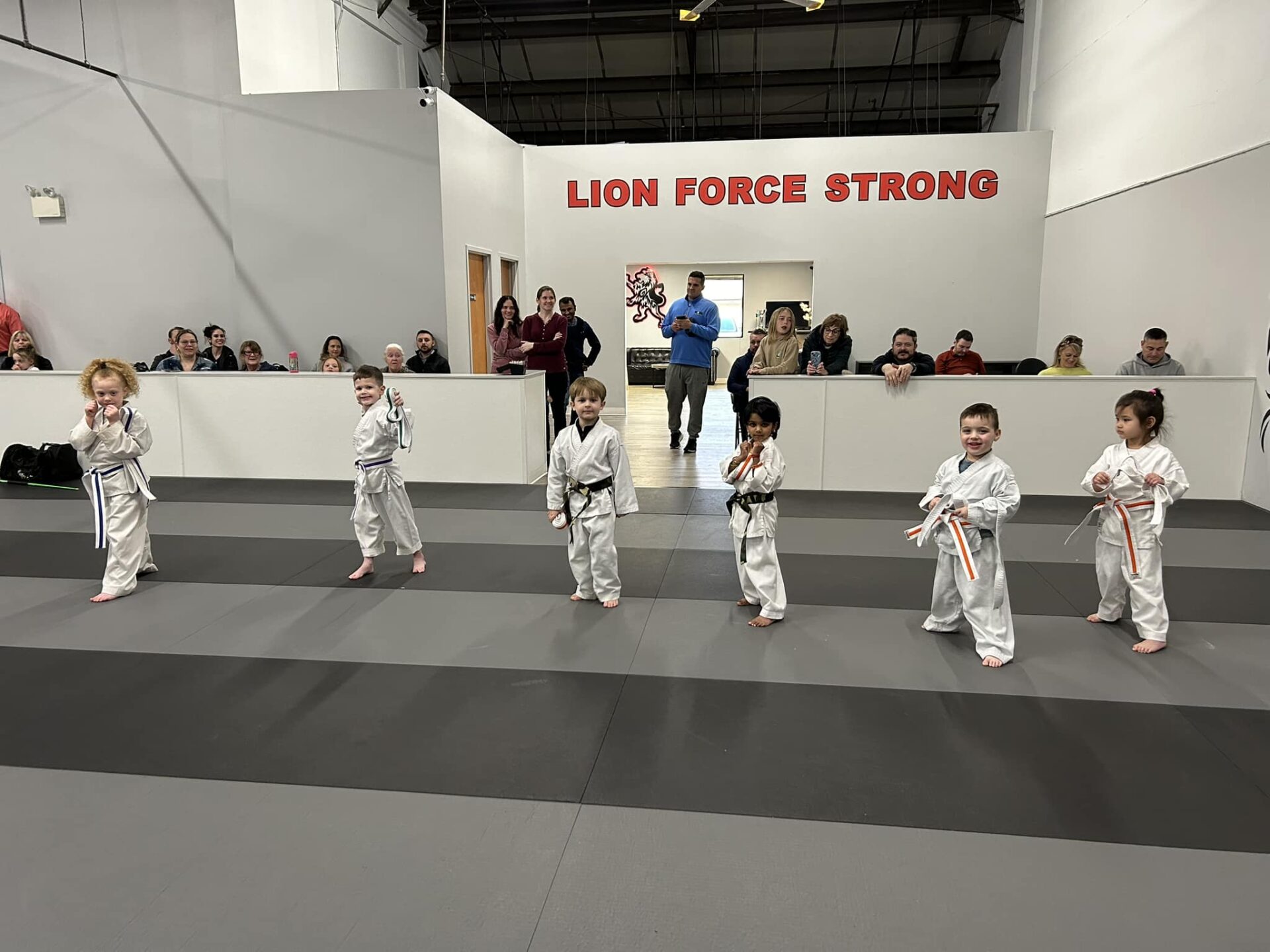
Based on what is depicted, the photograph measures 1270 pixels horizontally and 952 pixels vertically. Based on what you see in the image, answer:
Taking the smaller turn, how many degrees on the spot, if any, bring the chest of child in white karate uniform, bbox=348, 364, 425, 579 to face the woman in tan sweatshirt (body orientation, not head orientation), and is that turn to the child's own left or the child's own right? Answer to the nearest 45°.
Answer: approximately 180°

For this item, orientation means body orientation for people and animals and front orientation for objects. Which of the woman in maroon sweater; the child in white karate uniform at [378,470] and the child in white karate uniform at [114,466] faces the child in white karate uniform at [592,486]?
the woman in maroon sweater

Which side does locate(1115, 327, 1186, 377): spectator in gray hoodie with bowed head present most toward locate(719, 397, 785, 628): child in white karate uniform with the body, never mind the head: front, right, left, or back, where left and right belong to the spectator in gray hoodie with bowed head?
front

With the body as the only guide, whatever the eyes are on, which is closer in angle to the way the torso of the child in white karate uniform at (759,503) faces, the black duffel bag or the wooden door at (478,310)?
the black duffel bag

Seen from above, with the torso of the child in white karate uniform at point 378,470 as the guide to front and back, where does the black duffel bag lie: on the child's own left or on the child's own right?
on the child's own right

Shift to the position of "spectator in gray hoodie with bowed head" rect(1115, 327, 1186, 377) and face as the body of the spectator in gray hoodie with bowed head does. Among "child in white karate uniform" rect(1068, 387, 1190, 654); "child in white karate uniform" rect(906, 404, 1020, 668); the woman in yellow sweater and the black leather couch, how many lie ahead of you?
2

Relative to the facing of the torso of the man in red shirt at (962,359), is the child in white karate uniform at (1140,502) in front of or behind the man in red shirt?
in front

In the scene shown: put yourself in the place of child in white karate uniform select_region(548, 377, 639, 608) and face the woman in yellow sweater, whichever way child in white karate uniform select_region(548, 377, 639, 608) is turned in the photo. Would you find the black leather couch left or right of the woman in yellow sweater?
left

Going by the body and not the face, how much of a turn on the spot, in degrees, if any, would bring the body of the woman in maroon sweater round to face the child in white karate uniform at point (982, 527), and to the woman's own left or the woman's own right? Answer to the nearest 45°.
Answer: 0° — they already face them

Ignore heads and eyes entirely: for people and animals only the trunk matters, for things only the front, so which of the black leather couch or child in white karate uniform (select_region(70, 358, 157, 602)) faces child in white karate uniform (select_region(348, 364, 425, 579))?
the black leather couch

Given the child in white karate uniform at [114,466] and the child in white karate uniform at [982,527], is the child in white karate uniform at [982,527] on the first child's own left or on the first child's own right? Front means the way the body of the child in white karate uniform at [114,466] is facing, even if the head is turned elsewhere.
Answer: on the first child's own left
